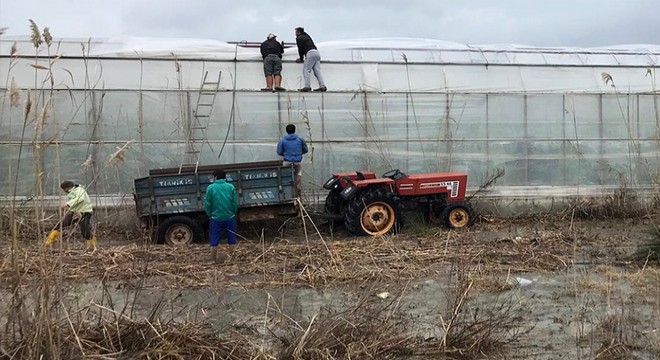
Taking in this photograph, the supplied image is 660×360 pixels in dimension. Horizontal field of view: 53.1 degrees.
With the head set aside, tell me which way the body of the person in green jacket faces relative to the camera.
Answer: away from the camera

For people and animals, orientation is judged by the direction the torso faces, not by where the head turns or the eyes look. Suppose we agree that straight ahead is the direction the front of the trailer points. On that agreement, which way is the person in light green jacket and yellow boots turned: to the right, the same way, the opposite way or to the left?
the opposite way

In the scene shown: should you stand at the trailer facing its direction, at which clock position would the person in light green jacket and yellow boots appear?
The person in light green jacket and yellow boots is roughly at 5 o'clock from the trailer.

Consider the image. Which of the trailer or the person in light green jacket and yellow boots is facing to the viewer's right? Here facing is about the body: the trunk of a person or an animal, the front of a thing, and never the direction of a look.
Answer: the trailer

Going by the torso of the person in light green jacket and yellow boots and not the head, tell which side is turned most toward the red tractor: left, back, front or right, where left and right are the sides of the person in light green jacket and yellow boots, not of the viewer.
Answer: back

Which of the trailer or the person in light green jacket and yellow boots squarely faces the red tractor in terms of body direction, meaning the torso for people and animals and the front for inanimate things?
the trailer

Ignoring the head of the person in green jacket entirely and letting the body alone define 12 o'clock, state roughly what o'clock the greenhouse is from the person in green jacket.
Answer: The greenhouse is roughly at 1 o'clock from the person in green jacket.

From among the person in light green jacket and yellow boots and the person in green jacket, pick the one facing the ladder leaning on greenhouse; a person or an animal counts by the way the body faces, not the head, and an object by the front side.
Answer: the person in green jacket

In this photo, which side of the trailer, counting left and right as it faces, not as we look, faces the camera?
right

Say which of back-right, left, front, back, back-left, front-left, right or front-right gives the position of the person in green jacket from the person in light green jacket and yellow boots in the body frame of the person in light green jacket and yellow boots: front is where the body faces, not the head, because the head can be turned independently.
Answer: back-left
